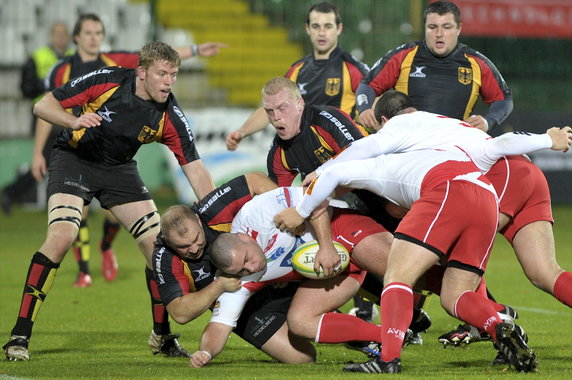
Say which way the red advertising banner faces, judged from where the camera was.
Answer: facing the viewer
